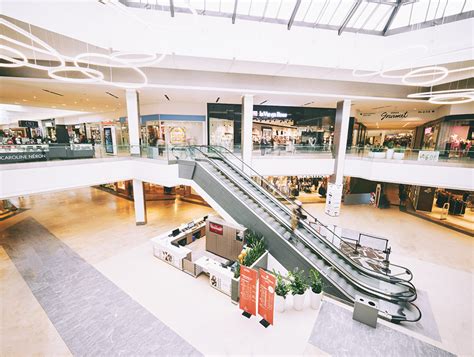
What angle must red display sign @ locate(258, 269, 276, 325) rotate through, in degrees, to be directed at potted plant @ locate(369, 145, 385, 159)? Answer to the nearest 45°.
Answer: approximately 180°

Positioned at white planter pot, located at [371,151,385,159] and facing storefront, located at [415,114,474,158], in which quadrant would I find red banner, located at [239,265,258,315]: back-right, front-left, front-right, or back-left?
back-right

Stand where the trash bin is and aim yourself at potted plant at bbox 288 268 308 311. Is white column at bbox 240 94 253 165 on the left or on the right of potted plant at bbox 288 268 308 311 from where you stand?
right

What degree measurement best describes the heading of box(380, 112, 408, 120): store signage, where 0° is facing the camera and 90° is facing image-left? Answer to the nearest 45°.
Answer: approximately 0°

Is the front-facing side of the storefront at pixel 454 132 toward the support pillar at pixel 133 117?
yes

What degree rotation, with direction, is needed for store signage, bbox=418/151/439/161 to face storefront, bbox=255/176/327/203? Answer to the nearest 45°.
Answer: approximately 90° to its right

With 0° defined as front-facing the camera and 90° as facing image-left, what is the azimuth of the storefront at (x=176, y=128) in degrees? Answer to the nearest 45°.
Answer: approximately 0°

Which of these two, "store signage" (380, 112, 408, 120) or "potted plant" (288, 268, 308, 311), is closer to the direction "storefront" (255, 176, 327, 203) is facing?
the potted plant

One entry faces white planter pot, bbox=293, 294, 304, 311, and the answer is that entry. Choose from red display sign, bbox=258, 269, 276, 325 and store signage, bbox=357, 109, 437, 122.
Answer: the store signage

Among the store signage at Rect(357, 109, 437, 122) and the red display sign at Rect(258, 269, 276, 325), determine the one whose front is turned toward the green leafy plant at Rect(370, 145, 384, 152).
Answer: the store signage

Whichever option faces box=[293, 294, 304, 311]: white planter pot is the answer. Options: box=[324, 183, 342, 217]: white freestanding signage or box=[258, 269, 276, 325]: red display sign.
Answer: the white freestanding signage
